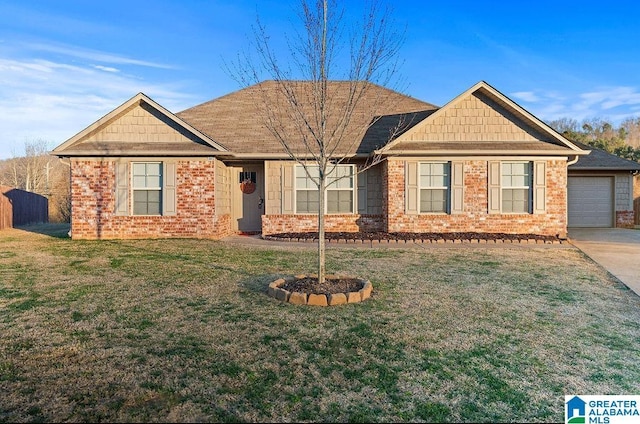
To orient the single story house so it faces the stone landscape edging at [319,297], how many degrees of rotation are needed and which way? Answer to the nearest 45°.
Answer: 0° — it already faces it

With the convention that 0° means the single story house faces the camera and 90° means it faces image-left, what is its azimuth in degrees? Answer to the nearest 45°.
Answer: approximately 0°

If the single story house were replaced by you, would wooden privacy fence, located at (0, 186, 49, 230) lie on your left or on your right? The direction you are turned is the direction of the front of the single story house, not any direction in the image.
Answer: on your right

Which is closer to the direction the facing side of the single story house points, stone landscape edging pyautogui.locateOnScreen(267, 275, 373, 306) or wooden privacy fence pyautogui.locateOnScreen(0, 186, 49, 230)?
the stone landscape edging

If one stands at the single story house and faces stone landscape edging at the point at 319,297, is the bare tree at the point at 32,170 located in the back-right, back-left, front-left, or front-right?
back-right

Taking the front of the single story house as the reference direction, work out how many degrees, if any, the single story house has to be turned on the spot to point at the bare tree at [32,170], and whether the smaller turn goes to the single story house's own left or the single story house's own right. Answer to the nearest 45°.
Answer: approximately 135° to the single story house's own right
